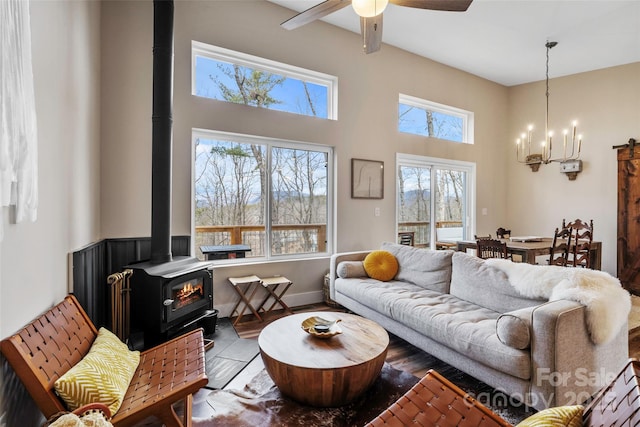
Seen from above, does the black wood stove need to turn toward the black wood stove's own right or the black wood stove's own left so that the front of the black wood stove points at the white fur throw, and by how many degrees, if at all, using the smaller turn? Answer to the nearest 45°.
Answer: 0° — it already faces it

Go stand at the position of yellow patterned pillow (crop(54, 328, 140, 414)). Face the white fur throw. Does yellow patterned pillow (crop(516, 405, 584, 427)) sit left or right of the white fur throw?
right

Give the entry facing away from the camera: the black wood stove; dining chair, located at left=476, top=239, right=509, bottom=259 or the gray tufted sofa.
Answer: the dining chair

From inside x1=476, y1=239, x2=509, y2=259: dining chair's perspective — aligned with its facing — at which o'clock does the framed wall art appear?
The framed wall art is roughly at 9 o'clock from the dining chair.

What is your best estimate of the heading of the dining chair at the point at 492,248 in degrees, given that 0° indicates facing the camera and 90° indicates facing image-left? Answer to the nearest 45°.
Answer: approximately 180°

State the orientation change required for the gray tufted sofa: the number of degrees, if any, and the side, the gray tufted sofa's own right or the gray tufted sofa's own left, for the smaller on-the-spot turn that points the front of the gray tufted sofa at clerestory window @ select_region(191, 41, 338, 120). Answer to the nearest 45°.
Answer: approximately 45° to the gray tufted sofa's own right

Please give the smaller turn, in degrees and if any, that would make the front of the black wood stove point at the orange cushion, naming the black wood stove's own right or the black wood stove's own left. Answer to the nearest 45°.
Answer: approximately 45° to the black wood stove's own left

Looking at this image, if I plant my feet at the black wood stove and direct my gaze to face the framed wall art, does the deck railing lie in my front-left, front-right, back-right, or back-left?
front-left

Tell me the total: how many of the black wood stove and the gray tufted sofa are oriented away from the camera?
0

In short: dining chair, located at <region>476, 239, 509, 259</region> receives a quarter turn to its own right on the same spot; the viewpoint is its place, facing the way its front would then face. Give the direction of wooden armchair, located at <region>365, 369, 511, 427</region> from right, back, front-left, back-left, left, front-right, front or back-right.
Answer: right

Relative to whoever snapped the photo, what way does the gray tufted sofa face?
facing the viewer and to the left of the viewer

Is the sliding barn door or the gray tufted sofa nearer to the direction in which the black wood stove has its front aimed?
the gray tufted sofa

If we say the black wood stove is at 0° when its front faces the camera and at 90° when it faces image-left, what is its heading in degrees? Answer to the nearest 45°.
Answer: approximately 315°

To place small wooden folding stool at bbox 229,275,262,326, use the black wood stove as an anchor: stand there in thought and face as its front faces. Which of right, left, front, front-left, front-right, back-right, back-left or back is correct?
left

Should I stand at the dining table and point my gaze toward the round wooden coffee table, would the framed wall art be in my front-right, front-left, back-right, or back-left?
front-right

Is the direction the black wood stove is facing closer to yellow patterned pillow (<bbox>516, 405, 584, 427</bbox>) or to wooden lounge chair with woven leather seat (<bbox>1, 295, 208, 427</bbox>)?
the yellow patterned pillow
